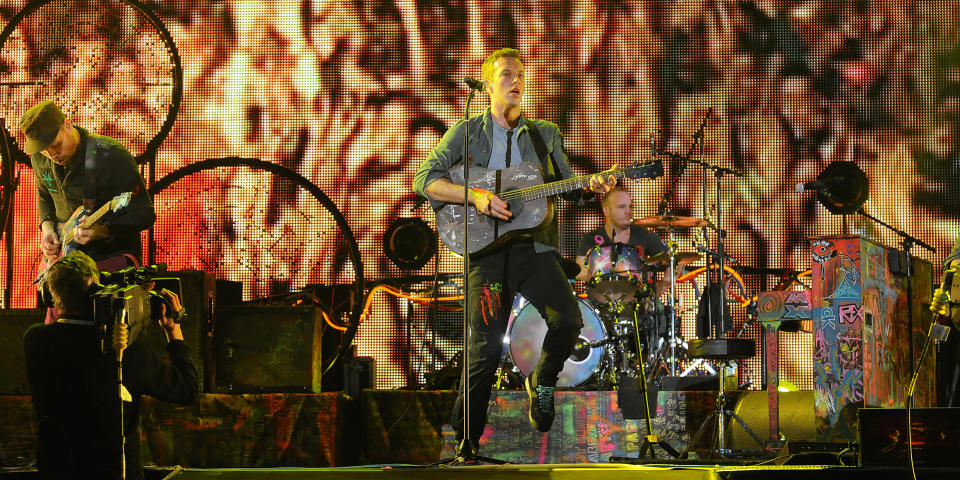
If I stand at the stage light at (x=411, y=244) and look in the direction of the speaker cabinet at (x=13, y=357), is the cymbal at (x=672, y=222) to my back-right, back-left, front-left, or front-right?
back-left

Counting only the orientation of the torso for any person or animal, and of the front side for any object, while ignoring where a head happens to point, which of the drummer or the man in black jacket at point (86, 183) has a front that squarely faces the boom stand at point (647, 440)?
the drummer

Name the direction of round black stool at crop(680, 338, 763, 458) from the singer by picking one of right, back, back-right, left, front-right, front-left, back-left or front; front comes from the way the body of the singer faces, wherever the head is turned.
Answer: back-left

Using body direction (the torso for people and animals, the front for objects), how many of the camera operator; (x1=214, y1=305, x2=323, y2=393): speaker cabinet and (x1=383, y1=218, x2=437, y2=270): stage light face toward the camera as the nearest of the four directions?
2

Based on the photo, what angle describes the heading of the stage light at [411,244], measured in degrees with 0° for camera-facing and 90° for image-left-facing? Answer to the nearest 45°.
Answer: approximately 0°

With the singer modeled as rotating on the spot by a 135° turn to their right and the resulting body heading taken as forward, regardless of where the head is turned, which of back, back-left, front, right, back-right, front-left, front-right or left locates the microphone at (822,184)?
right

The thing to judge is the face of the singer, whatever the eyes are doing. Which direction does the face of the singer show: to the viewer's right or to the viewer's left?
to the viewer's right
